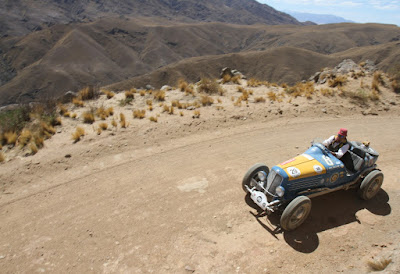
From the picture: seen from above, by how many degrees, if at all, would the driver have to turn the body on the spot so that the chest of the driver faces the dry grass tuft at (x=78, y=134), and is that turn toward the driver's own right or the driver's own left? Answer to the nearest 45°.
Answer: approximately 45° to the driver's own right

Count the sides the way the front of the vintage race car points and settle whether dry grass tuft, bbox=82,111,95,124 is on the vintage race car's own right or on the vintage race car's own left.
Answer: on the vintage race car's own right

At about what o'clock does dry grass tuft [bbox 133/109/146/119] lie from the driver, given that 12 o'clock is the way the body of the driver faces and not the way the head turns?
The dry grass tuft is roughly at 2 o'clock from the driver.

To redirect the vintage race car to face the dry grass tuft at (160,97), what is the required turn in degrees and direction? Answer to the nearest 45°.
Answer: approximately 90° to its right

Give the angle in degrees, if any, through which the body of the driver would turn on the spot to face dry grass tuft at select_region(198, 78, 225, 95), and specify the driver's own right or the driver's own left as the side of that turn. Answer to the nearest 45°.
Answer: approximately 90° to the driver's own right

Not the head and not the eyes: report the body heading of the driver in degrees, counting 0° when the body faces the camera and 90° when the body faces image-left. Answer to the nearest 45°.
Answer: approximately 45°

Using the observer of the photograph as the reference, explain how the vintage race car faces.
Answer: facing the viewer and to the left of the viewer

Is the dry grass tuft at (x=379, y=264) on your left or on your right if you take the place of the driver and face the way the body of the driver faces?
on your left

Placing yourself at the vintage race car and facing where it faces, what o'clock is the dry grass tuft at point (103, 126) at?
The dry grass tuft is roughly at 2 o'clock from the vintage race car.

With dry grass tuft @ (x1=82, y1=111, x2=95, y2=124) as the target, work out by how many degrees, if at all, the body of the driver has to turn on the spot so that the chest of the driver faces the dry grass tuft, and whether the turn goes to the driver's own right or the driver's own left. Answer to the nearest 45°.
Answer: approximately 45° to the driver's own right
